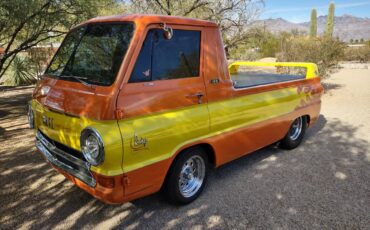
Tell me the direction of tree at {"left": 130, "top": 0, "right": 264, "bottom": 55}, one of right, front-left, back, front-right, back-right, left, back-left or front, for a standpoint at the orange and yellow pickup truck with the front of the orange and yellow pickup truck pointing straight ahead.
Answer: back-right

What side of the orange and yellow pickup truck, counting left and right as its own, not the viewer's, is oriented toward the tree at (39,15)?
right

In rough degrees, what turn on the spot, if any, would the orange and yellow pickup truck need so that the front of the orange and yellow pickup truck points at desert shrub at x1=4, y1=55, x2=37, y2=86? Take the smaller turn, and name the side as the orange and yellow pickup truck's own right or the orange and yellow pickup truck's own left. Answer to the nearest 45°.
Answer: approximately 90° to the orange and yellow pickup truck's own right

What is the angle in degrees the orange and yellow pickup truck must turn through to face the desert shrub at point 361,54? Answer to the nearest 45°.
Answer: approximately 180°

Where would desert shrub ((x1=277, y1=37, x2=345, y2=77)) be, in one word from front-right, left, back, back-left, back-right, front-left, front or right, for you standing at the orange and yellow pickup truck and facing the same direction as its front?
back

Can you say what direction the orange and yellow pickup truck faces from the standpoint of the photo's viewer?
facing the viewer and to the left of the viewer
